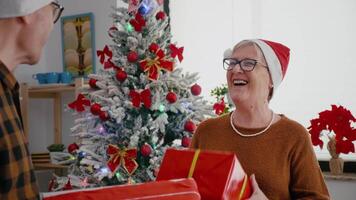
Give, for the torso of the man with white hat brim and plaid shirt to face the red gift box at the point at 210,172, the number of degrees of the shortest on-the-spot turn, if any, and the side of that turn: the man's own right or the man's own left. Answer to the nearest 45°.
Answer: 0° — they already face it

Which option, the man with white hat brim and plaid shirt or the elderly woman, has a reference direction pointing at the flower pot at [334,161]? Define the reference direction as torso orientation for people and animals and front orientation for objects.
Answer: the man with white hat brim and plaid shirt

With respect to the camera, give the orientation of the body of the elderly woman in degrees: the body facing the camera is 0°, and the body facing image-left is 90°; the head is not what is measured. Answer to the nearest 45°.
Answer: approximately 45°

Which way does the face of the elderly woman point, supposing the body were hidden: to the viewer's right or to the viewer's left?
to the viewer's left

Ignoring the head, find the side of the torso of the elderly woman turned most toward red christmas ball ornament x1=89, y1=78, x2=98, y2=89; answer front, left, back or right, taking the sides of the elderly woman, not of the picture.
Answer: right

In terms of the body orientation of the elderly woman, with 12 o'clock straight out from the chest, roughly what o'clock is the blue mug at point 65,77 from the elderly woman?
The blue mug is roughly at 3 o'clock from the elderly woman.

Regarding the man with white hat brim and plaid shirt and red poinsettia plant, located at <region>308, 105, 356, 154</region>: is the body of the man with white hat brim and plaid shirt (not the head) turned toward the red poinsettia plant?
yes

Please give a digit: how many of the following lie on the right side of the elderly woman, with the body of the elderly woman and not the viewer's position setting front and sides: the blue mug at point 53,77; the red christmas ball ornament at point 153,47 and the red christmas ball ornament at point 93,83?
3

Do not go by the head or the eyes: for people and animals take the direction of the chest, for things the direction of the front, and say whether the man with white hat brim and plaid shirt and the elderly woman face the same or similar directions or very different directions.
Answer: very different directions

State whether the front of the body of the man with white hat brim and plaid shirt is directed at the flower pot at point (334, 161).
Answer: yes

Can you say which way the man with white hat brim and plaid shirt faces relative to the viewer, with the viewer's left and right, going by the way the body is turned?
facing away from the viewer and to the right of the viewer

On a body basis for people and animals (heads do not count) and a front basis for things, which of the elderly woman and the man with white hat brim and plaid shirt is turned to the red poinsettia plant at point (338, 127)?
the man with white hat brim and plaid shirt

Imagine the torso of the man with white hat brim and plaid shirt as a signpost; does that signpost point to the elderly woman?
yes

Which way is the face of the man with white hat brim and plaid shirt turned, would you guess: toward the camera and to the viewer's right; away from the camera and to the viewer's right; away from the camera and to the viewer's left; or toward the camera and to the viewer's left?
away from the camera and to the viewer's right
